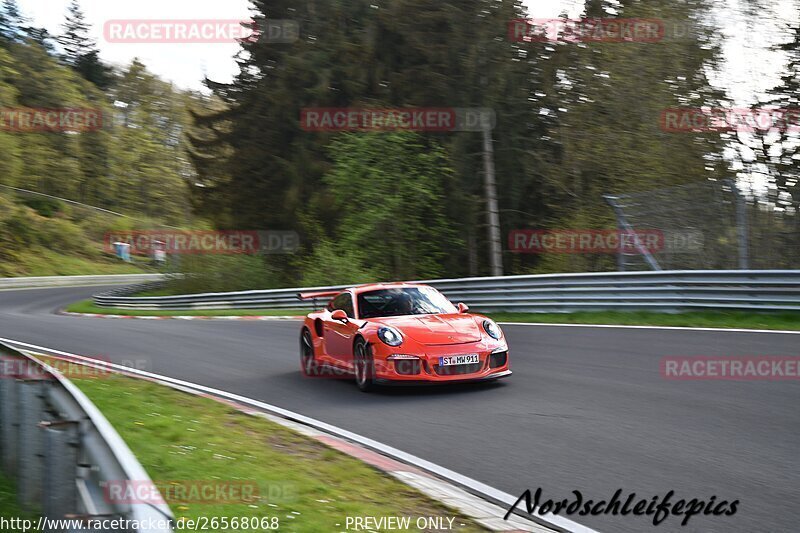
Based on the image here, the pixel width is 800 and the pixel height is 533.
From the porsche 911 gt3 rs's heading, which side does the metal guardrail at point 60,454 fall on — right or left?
on its right

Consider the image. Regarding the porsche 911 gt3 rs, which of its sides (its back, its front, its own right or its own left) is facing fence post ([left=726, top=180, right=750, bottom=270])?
left

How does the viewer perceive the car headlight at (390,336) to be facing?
facing the viewer and to the right of the viewer

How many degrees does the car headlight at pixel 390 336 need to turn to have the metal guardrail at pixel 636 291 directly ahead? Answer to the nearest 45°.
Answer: approximately 90° to its left

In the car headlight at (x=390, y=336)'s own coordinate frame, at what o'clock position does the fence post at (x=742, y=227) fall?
The fence post is roughly at 9 o'clock from the car headlight.

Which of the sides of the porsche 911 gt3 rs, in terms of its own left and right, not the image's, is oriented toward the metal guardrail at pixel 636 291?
left

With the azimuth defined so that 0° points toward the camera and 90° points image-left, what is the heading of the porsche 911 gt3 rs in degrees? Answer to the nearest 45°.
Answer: approximately 315°
